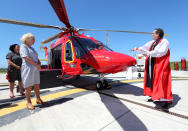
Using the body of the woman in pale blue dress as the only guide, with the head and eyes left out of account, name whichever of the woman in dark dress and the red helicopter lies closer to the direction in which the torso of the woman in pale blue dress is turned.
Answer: the red helicopter

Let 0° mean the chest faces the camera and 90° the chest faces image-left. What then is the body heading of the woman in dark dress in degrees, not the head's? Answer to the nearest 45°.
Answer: approximately 315°

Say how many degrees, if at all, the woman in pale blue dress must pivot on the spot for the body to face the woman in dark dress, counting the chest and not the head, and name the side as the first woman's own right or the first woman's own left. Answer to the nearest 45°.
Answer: approximately 135° to the first woman's own left

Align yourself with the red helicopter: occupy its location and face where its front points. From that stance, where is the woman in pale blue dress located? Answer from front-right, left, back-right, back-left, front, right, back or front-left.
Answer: right

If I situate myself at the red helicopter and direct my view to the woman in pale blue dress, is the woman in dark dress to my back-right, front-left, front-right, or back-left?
front-right

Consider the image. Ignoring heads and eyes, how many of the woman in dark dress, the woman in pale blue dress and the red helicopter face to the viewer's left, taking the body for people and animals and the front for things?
0

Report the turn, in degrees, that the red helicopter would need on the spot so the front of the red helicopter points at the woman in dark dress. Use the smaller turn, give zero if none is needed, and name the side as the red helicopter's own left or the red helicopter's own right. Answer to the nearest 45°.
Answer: approximately 135° to the red helicopter's own right

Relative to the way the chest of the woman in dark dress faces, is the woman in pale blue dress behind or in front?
in front

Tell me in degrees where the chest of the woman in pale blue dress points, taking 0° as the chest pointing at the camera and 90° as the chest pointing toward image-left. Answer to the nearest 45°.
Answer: approximately 315°
